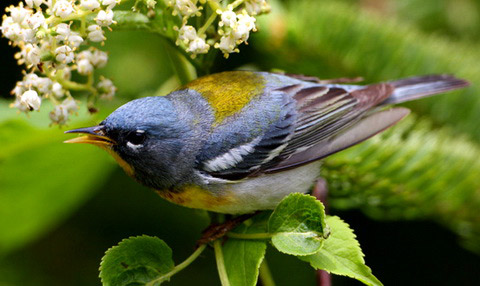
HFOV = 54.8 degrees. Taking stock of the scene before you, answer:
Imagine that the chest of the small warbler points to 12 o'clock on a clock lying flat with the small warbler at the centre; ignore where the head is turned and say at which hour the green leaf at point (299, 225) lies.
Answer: The green leaf is roughly at 8 o'clock from the small warbler.

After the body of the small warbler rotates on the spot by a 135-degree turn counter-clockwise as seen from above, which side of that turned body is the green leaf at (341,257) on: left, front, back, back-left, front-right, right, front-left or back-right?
front

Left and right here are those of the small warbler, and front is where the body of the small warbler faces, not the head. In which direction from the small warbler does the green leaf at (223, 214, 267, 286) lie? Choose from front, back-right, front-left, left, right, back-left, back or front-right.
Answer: left

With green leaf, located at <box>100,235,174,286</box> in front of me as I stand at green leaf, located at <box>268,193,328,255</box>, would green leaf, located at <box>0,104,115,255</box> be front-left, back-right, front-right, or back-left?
front-right

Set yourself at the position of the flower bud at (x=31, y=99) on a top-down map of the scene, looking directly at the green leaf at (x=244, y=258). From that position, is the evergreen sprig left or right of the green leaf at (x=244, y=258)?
left

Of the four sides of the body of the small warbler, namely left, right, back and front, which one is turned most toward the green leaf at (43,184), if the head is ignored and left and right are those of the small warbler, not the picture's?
front

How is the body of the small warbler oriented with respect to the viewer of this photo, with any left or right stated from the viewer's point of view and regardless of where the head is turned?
facing to the left of the viewer

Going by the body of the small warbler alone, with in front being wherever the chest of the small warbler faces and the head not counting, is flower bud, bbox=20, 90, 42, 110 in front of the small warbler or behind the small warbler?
in front
